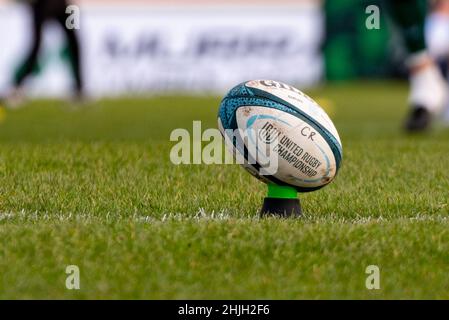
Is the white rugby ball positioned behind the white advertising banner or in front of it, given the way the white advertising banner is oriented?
in front

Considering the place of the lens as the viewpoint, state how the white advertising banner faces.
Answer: facing the viewer

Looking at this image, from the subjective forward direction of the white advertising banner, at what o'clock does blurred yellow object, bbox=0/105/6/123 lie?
The blurred yellow object is roughly at 1 o'clock from the white advertising banner.
